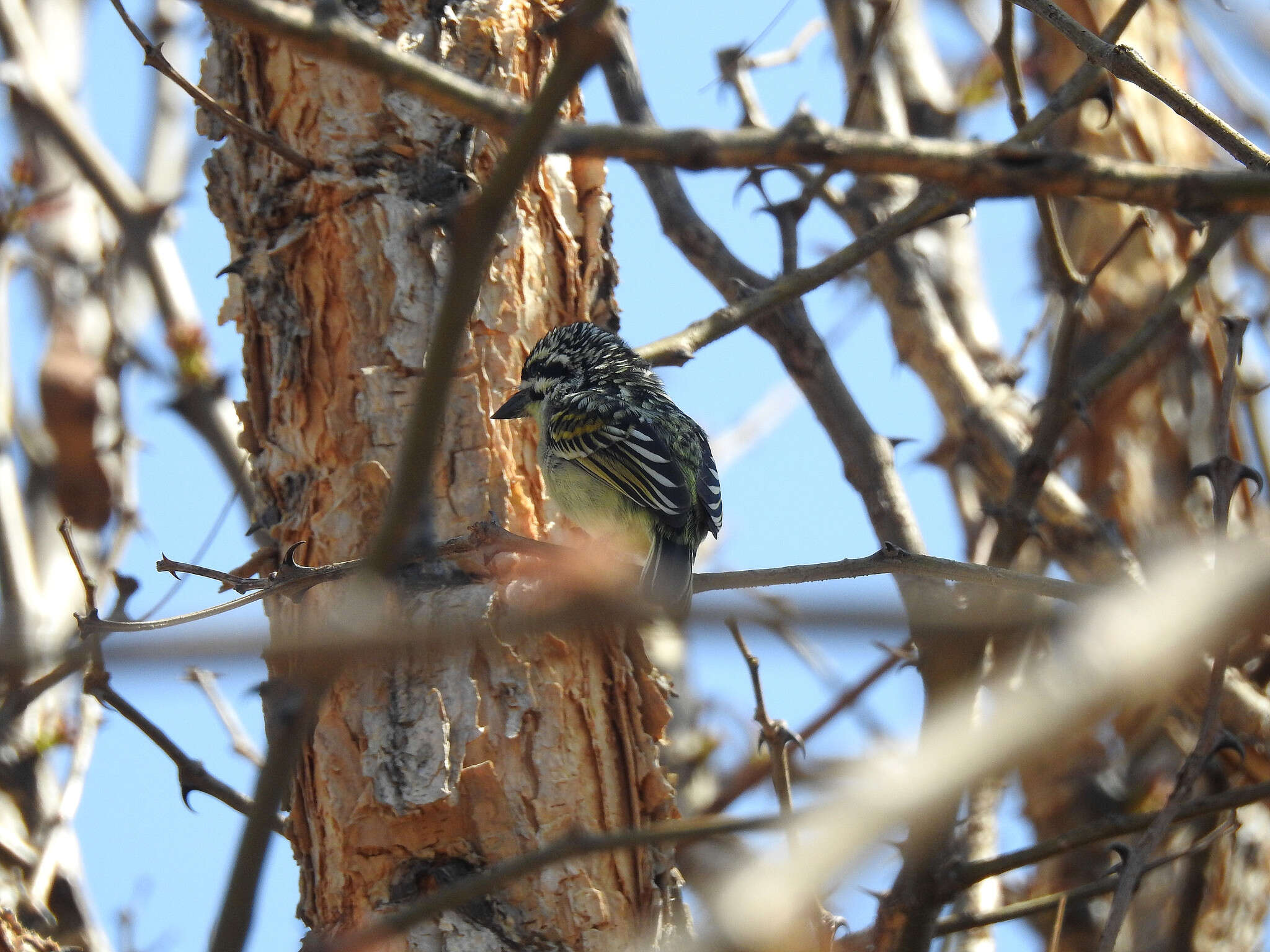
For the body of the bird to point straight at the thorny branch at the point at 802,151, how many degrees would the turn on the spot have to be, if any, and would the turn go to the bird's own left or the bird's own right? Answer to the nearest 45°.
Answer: approximately 135° to the bird's own left

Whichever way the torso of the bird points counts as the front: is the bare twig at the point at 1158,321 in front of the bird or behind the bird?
behind

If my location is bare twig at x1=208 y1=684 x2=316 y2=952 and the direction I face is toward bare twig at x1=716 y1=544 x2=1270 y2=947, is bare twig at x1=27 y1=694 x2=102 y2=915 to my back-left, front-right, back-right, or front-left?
back-left

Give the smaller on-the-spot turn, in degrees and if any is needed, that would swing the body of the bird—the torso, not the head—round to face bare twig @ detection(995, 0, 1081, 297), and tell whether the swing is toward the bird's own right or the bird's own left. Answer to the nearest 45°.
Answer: approximately 180°

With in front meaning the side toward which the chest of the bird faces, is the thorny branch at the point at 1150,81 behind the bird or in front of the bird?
behind

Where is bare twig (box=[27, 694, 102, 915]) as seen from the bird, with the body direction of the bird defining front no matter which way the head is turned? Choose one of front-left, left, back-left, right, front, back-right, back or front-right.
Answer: front-left

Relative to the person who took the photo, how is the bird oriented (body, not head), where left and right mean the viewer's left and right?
facing away from the viewer and to the left of the viewer

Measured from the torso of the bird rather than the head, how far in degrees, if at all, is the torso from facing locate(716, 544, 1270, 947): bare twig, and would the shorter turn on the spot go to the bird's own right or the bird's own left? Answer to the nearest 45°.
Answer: approximately 135° to the bird's own left

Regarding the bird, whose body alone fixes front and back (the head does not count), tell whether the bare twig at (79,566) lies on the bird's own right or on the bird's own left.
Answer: on the bird's own left
